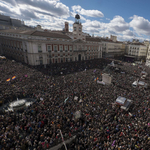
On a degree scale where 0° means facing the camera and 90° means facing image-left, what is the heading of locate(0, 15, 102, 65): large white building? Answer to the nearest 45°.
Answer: approximately 315°
